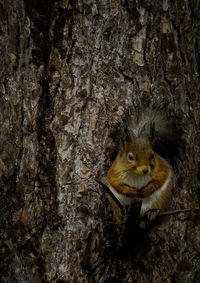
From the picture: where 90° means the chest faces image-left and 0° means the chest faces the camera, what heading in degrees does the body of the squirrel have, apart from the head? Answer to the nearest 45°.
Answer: approximately 0°
